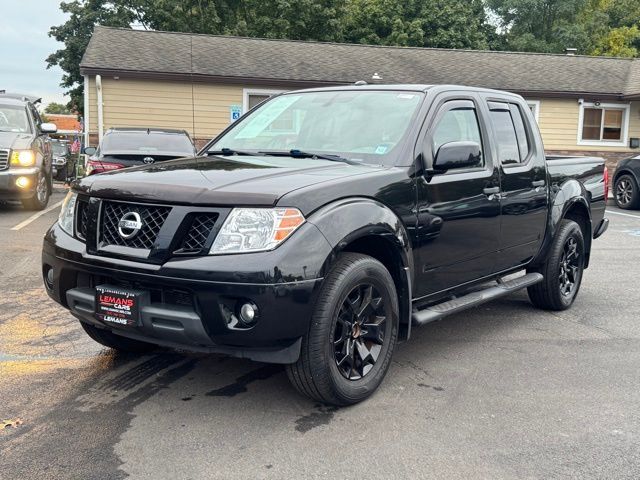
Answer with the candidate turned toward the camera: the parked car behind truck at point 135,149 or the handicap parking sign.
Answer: the handicap parking sign

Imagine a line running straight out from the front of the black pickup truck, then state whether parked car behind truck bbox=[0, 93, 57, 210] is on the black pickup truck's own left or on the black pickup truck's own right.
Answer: on the black pickup truck's own right

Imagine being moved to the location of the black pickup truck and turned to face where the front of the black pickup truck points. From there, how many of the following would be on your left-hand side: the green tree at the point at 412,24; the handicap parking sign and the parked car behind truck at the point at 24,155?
0

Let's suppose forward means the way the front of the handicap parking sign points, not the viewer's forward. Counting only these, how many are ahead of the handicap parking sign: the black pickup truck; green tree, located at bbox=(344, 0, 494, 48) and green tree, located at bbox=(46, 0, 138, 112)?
1

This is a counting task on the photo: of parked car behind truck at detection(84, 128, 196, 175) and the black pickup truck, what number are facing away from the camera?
1

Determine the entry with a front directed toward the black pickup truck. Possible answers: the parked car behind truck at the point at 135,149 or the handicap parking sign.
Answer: the handicap parking sign

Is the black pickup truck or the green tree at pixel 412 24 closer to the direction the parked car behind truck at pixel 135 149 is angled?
the green tree

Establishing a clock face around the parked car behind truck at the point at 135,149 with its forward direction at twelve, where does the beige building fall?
The beige building is roughly at 1 o'clock from the parked car behind truck.

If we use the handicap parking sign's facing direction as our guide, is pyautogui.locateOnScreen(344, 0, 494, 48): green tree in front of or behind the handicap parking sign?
behind

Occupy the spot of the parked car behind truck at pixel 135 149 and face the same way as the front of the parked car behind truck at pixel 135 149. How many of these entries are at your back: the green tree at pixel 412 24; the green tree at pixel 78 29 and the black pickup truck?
1

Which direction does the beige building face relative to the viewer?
toward the camera

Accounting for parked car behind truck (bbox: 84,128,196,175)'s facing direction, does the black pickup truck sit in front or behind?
behind

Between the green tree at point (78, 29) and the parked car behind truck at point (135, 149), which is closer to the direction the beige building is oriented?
the parked car behind truck

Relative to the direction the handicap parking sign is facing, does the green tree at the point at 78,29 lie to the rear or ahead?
to the rear

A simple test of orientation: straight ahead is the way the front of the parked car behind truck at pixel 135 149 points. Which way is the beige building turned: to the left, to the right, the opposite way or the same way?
the opposite way

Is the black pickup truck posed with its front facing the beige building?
no

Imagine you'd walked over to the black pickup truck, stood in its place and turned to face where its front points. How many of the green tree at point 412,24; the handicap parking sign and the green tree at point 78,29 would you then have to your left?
0

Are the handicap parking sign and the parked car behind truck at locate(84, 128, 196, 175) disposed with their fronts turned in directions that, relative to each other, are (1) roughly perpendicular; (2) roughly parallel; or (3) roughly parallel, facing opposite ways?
roughly parallel, facing opposite ways

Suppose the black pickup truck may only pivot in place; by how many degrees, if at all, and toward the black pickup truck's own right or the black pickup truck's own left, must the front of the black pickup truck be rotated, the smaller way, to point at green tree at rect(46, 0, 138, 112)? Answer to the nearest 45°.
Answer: approximately 135° to the black pickup truck's own right

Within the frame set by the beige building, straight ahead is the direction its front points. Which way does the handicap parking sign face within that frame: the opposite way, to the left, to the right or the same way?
the same way

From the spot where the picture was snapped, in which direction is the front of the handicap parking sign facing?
facing the viewer

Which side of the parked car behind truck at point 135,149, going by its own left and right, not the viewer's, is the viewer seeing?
back
